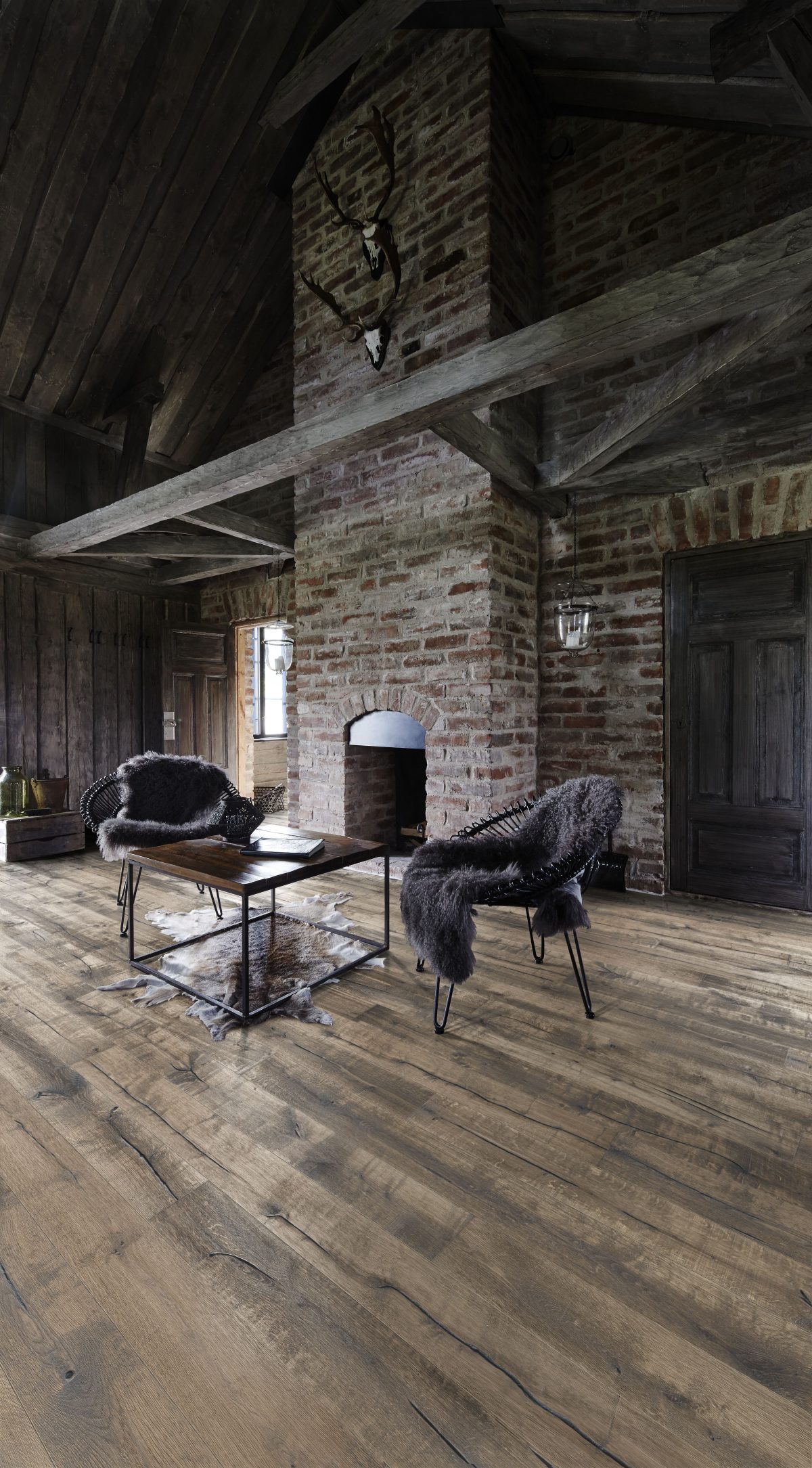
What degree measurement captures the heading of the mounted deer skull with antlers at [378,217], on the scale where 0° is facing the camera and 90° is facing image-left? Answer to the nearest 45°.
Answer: approximately 45°

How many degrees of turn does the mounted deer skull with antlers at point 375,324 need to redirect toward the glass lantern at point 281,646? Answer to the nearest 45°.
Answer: approximately 135° to its right

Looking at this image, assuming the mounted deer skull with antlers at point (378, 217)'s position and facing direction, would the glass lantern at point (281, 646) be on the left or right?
on its right

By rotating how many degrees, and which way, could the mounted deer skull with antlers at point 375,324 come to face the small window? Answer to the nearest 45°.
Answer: approximately 135° to its right

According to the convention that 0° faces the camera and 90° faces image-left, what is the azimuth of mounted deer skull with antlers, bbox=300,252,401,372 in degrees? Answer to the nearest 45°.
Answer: approximately 45°
